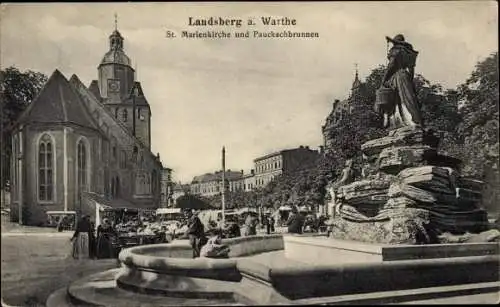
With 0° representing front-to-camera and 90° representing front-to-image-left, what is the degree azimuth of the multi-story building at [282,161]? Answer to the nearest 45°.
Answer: approximately 45°

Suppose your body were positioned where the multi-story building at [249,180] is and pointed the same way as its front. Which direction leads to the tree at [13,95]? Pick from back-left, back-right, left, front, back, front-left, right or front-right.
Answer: front

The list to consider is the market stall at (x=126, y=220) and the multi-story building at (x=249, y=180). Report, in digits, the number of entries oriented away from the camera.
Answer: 0

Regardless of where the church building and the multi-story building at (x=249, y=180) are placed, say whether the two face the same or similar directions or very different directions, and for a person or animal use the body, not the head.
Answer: very different directions

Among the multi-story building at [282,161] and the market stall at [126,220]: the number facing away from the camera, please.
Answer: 0

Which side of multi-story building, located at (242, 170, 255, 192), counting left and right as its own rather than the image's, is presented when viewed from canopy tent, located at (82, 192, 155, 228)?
front

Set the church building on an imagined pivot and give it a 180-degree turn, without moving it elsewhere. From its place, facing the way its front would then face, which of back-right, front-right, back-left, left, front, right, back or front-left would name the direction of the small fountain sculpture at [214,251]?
left

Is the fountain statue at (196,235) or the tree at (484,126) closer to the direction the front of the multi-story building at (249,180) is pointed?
the fountain statue

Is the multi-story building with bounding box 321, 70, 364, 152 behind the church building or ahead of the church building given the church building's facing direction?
ahead
